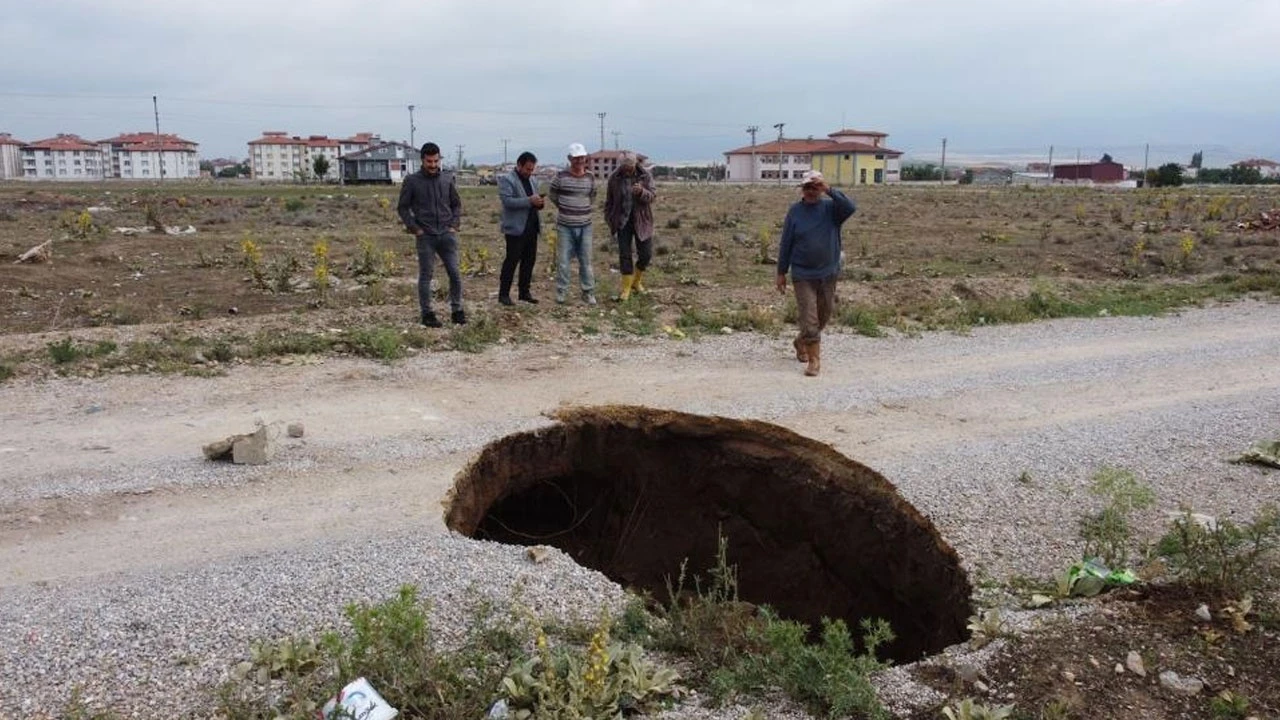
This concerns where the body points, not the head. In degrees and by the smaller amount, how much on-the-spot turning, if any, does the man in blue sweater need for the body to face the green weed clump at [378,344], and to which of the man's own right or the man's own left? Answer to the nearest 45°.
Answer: approximately 90° to the man's own right

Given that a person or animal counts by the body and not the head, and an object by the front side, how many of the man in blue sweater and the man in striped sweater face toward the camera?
2

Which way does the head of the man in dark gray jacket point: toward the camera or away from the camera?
toward the camera

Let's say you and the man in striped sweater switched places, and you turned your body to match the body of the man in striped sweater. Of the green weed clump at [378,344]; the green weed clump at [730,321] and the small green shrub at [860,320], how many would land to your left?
2

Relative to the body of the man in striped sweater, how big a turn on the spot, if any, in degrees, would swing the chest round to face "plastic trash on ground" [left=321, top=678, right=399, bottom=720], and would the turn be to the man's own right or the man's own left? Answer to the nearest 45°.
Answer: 0° — they already face it

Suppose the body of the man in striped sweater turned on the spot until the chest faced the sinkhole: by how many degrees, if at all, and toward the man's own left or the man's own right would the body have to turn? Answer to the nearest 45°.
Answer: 0° — they already face it

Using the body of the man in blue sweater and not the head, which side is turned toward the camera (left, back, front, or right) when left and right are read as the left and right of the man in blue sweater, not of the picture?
front

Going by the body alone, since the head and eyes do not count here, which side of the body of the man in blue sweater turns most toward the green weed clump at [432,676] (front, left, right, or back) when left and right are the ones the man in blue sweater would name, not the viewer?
front

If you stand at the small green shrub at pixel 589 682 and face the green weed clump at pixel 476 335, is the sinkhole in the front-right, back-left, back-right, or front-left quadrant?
front-right

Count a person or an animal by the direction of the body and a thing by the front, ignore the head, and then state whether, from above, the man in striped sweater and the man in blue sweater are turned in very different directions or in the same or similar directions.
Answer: same or similar directions

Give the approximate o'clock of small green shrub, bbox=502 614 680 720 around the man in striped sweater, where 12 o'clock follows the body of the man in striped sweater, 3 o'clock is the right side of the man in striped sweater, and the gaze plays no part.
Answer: The small green shrub is roughly at 12 o'clock from the man in striped sweater.

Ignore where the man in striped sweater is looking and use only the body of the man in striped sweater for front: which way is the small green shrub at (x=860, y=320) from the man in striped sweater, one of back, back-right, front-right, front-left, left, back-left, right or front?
left

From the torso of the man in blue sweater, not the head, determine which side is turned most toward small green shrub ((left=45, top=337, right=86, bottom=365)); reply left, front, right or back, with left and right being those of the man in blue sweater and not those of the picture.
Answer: right

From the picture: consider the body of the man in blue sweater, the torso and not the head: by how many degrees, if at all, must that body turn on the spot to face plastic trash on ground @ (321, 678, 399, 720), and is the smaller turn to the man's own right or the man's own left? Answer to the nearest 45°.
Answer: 0° — they already face it

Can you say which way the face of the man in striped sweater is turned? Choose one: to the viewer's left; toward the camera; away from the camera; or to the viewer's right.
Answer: toward the camera

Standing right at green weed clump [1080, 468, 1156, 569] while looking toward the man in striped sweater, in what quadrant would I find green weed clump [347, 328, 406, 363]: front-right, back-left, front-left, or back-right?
front-left

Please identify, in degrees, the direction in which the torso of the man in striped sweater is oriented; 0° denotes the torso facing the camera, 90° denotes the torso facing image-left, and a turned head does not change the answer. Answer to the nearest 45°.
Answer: approximately 0°

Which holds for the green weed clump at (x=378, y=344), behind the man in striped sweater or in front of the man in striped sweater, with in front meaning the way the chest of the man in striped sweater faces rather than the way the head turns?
in front

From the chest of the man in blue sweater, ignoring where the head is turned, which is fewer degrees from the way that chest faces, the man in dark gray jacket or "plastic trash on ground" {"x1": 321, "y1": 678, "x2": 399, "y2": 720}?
the plastic trash on ground
